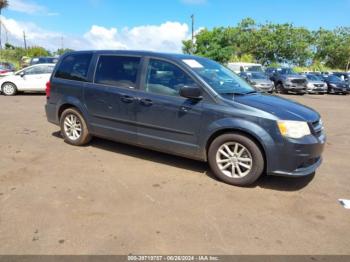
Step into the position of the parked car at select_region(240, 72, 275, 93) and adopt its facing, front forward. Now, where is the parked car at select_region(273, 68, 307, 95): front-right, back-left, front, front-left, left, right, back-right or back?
left

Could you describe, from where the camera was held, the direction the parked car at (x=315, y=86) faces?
facing the viewer and to the right of the viewer

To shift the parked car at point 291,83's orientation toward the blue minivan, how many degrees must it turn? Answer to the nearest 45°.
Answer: approximately 45° to its right

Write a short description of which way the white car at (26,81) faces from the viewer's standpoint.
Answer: facing to the left of the viewer

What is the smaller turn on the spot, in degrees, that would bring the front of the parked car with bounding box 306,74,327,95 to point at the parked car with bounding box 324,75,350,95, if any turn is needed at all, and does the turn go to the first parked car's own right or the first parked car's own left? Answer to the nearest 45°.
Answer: approximately 90° to the first parked car's own left

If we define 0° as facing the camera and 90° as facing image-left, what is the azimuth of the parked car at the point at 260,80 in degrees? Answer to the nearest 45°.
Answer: approximately 315°

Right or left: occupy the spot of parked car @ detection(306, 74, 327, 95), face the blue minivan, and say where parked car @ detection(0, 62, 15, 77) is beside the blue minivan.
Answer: right

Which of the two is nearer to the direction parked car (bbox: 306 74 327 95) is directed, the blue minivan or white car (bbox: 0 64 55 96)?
the blue minivan

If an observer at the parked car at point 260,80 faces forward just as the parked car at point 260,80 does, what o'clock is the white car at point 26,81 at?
The white car is roughly at 3 o'clock from the parked car.

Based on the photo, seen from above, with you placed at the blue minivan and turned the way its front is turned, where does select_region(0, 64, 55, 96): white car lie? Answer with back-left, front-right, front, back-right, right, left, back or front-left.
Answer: back

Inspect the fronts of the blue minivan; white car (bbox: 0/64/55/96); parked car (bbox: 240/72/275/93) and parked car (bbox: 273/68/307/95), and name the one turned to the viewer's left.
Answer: the white car

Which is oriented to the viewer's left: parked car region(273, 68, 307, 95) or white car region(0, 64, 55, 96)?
the white car

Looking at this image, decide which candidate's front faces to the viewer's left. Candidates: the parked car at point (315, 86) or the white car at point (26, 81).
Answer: the white car

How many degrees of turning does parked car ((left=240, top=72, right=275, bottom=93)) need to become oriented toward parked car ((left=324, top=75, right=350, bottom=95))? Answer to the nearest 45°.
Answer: approximately 90° to its left

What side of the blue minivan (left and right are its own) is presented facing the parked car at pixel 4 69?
back

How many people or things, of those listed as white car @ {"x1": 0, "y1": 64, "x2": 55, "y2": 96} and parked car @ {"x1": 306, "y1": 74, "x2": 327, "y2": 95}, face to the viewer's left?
1
